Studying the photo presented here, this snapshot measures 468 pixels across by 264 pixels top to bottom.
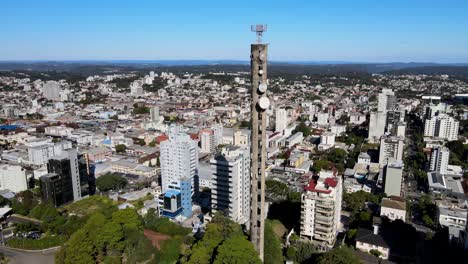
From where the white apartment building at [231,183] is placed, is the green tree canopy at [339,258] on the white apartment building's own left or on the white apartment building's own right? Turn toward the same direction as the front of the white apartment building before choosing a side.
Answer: on the white apartment building's own left

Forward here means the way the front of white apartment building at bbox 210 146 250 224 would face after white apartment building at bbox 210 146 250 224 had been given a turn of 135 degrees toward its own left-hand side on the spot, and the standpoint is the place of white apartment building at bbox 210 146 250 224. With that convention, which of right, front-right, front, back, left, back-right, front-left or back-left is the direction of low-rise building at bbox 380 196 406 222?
front

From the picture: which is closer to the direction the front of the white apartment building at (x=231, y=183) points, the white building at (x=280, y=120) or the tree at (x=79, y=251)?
the tree

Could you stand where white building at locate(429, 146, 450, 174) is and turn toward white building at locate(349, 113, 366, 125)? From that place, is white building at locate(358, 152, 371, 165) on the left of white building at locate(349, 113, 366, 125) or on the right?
left

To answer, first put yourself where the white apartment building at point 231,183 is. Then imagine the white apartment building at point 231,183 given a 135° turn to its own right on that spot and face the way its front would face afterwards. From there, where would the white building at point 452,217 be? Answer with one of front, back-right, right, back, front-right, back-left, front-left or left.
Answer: right

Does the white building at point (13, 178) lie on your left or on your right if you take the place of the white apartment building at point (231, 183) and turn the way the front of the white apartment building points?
on your right

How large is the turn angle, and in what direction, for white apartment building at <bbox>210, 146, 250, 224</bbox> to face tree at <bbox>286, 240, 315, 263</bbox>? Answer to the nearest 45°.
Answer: approximately 90° to its left

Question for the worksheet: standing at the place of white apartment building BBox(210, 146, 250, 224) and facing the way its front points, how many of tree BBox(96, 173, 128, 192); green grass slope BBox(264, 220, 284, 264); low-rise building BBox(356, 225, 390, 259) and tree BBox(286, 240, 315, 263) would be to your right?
1

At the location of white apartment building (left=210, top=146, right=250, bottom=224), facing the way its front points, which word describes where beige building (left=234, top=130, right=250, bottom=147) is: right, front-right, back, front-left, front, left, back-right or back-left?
back-right

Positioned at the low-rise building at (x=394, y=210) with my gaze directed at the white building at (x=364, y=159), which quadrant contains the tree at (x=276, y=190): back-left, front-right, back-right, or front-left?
front-left

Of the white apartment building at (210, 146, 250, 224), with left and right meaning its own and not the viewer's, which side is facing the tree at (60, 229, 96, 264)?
front

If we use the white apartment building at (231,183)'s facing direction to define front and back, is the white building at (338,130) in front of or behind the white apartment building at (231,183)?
behind

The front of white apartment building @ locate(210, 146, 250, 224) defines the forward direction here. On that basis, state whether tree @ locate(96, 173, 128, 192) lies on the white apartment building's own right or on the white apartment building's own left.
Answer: on the white apartment building's own right

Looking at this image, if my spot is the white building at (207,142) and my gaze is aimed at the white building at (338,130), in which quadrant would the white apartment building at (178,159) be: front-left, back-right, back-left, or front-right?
back-right
